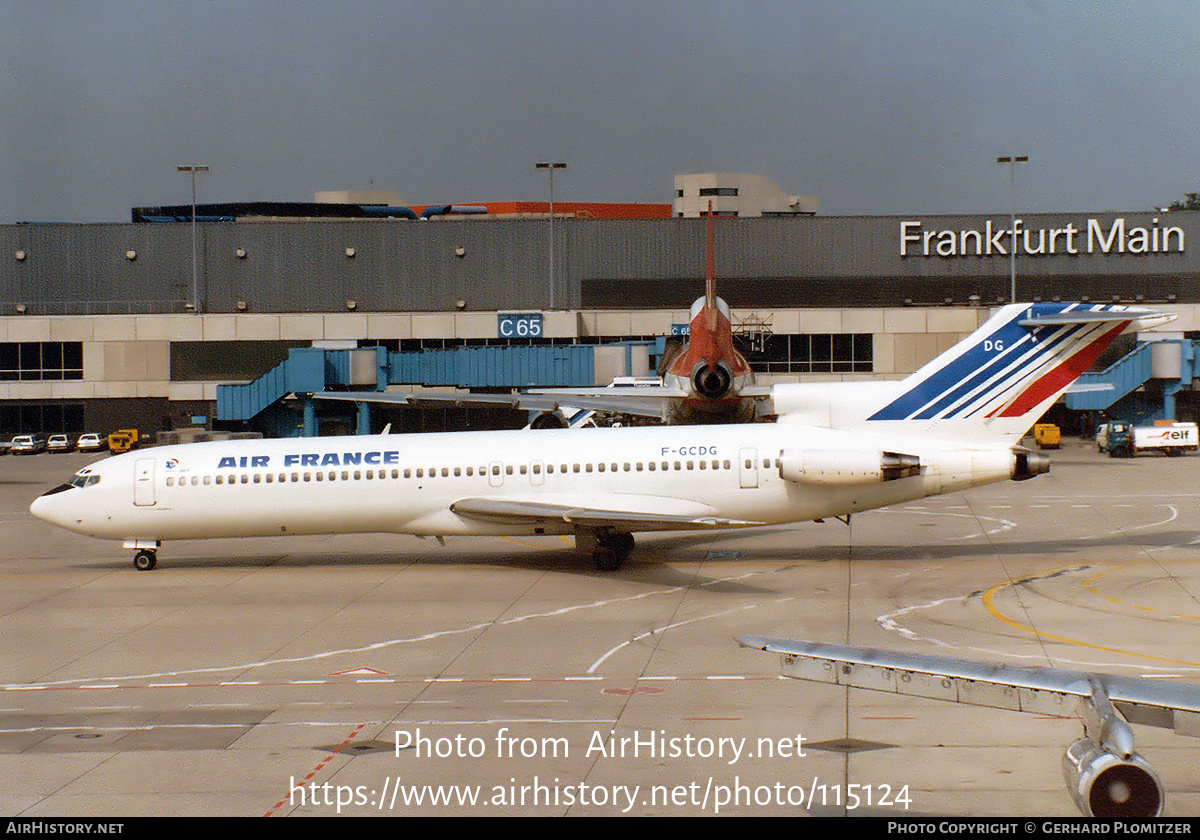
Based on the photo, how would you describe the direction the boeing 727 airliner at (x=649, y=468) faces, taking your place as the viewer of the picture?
facing to the left of the viewer
